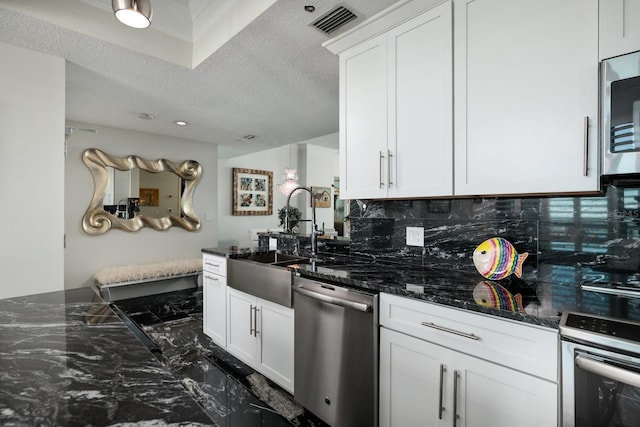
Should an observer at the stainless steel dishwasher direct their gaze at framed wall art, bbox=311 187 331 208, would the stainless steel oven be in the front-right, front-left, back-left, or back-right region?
back-right

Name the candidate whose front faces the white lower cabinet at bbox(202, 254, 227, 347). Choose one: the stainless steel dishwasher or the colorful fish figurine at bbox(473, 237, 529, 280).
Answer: the colorful fish figurine

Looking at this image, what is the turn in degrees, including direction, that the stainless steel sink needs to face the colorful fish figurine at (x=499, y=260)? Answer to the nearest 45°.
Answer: approximately 90° to its left

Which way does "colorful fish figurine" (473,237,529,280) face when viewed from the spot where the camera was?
facing to the left of the viewer

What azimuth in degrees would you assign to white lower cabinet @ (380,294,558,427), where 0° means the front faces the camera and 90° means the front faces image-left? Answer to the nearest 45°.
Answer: approximately 45°

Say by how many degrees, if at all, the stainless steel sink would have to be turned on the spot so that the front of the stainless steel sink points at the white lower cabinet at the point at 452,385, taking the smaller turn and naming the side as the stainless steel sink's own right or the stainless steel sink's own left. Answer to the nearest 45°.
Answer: approximately 90° to the stainless steel sink's own left

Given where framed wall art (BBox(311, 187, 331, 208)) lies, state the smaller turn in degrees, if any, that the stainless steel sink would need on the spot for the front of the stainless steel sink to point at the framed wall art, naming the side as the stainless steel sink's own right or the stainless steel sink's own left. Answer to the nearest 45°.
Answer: approximately 135° to the stainless steel sink's own right

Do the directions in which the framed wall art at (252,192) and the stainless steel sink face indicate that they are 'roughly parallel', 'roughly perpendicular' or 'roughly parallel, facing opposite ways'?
roughly perpendicular
